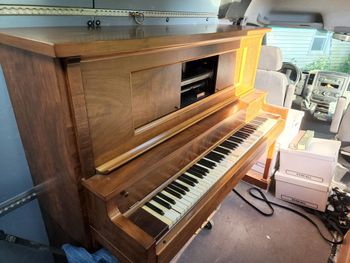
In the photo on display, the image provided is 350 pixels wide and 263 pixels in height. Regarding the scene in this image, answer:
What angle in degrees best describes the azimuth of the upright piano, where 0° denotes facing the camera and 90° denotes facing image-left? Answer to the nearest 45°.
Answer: approximately 315°

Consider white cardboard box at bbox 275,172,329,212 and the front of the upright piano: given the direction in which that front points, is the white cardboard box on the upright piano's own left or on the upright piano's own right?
on the upright piano's own left

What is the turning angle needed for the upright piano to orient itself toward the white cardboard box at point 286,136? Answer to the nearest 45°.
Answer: approximately 90° to its left

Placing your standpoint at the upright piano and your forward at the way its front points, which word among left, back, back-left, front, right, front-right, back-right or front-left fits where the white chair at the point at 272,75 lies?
left
